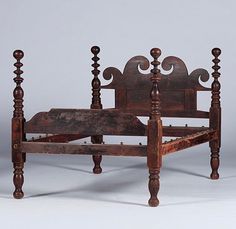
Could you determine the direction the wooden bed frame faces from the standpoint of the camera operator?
facing the viewer and to the left of the viewer
